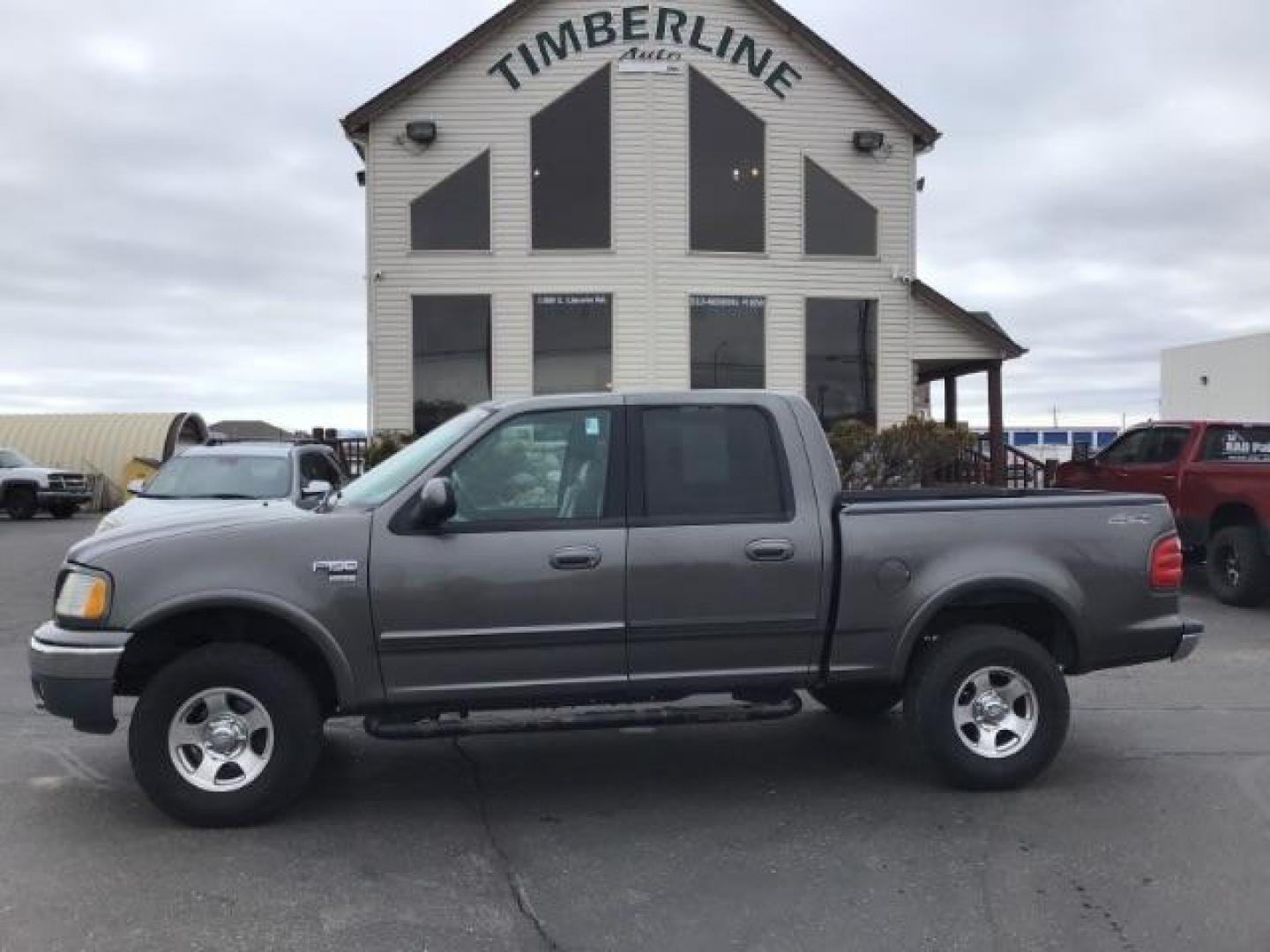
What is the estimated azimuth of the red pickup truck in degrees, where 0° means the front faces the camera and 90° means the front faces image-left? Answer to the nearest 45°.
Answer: approximately 135°

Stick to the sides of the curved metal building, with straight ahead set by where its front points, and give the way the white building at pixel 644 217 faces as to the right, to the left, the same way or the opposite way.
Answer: to the right

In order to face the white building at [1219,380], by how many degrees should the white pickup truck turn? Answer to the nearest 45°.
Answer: approximately 45° to its left

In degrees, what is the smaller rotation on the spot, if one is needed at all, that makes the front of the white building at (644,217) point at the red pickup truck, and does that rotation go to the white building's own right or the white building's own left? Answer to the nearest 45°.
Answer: approximately 45° to the white building's own left

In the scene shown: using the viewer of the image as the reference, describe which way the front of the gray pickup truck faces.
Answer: facing to the left of the viewer

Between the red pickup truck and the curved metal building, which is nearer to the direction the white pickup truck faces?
the red pickup truck

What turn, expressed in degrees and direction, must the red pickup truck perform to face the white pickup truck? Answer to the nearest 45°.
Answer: approximately 45° to its left
